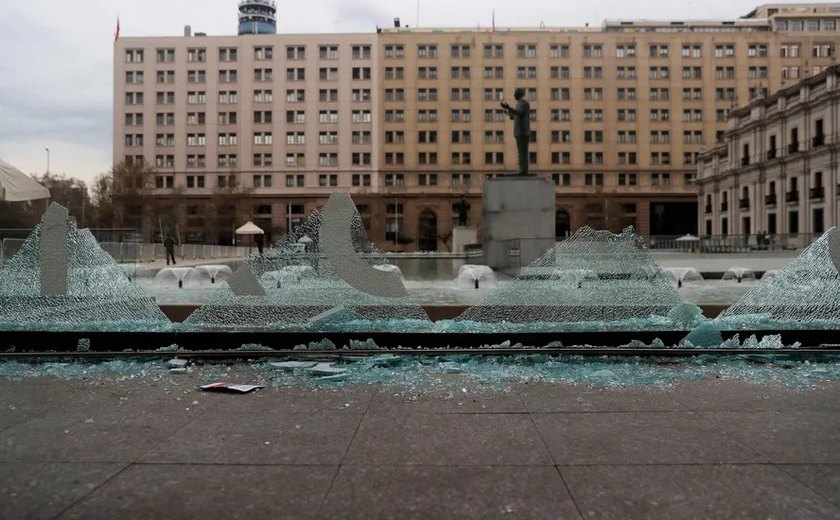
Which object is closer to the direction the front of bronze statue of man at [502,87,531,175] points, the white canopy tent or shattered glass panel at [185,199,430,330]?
the white canopy tent

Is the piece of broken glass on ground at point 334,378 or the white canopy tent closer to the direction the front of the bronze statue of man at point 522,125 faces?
the white canopy tent

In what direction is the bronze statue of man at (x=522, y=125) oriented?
to the viewer's left

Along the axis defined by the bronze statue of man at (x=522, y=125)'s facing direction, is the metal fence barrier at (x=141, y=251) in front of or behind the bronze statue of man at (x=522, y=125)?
in front
